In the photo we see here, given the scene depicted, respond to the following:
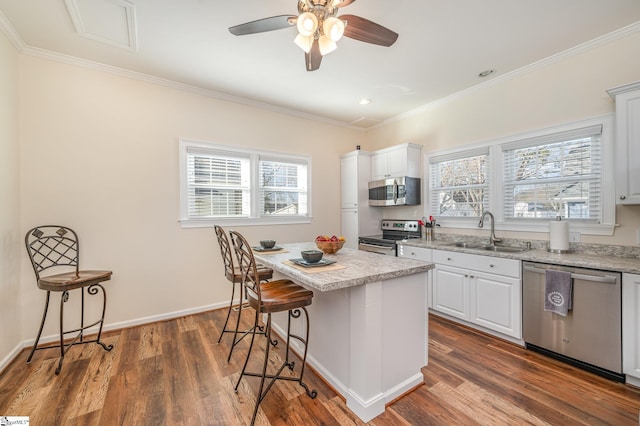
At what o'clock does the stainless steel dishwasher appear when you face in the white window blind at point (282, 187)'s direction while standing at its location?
The stainless steel dishwasher is roughly at 12 o'clock from the white window blind.

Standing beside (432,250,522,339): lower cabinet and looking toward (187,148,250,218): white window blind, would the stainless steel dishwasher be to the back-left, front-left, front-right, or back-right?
back-left

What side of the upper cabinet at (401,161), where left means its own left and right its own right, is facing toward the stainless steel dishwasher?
left

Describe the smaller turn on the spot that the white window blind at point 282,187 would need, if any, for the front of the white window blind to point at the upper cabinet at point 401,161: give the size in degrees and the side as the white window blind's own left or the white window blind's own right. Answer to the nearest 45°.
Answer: approximately 45° to the white window blind's own left

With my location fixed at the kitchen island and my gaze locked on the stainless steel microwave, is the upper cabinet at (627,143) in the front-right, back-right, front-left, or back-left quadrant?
front-right

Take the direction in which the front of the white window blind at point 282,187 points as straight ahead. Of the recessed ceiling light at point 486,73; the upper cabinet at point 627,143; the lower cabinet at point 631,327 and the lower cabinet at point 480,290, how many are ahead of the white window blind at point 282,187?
4

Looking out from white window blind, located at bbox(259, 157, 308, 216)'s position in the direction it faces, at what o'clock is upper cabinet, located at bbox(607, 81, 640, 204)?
The upper cabinet is roughly at 12 o'clock from the white window blind.

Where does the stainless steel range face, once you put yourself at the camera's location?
facing the viewer and to the left of the viewer

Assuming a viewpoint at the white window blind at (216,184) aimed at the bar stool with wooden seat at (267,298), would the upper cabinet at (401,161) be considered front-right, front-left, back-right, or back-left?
front-left

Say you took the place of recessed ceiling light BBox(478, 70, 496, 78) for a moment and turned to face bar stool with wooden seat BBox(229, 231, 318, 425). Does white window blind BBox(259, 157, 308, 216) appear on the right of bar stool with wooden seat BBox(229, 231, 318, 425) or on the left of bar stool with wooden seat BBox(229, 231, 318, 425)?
right

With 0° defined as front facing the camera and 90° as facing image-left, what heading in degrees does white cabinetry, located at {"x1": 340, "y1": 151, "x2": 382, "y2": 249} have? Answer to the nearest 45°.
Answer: approximately 45°

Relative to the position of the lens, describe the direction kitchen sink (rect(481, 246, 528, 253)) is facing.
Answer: facing the viewer

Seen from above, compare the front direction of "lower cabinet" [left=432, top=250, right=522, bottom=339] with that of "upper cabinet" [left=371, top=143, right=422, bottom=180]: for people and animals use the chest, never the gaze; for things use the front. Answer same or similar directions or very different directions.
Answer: same or similar directions
